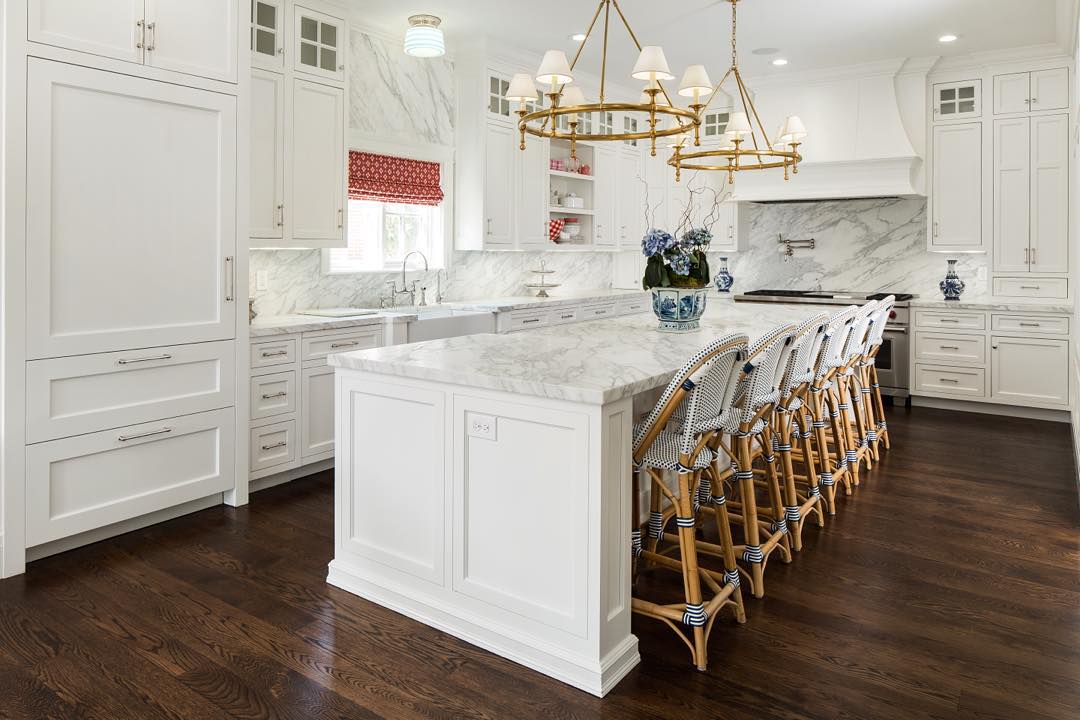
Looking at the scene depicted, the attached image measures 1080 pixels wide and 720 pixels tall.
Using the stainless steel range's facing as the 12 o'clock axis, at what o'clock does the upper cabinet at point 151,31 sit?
The upper cabinet is roughly at 1 o'clock from the stainless steel range.

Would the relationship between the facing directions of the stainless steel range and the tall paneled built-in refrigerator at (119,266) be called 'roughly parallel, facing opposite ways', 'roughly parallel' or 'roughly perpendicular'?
roughly perpendicular

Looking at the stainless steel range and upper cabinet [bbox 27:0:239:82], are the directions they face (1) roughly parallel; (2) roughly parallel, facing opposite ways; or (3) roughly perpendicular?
roughly perpendicular

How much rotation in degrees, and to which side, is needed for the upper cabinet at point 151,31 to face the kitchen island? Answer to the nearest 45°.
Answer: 0° — it already faces it

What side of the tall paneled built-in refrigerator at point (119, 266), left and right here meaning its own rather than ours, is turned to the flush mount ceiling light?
left
